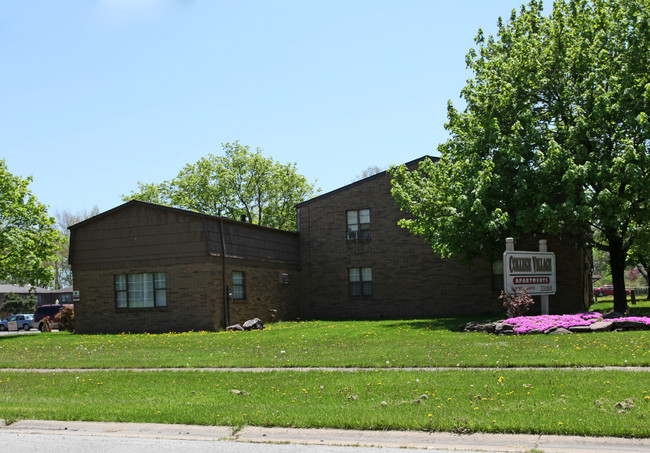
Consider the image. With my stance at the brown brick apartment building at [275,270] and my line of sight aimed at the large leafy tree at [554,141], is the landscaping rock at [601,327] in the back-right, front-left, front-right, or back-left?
front-right

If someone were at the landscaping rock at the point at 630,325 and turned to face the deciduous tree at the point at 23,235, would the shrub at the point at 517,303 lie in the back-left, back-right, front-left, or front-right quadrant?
front-right

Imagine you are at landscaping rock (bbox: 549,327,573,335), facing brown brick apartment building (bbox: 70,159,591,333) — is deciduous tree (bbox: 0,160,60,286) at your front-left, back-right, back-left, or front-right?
front-left

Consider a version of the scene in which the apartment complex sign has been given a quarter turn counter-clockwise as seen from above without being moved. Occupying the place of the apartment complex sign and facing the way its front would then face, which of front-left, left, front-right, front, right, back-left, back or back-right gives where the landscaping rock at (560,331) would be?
right

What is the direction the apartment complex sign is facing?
toward the camera

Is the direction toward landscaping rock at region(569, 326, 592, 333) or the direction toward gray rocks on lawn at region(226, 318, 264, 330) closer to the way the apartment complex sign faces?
the landscaping rock

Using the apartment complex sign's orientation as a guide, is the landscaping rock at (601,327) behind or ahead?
ahead

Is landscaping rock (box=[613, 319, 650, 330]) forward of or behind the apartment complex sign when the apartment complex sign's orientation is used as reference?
forward
